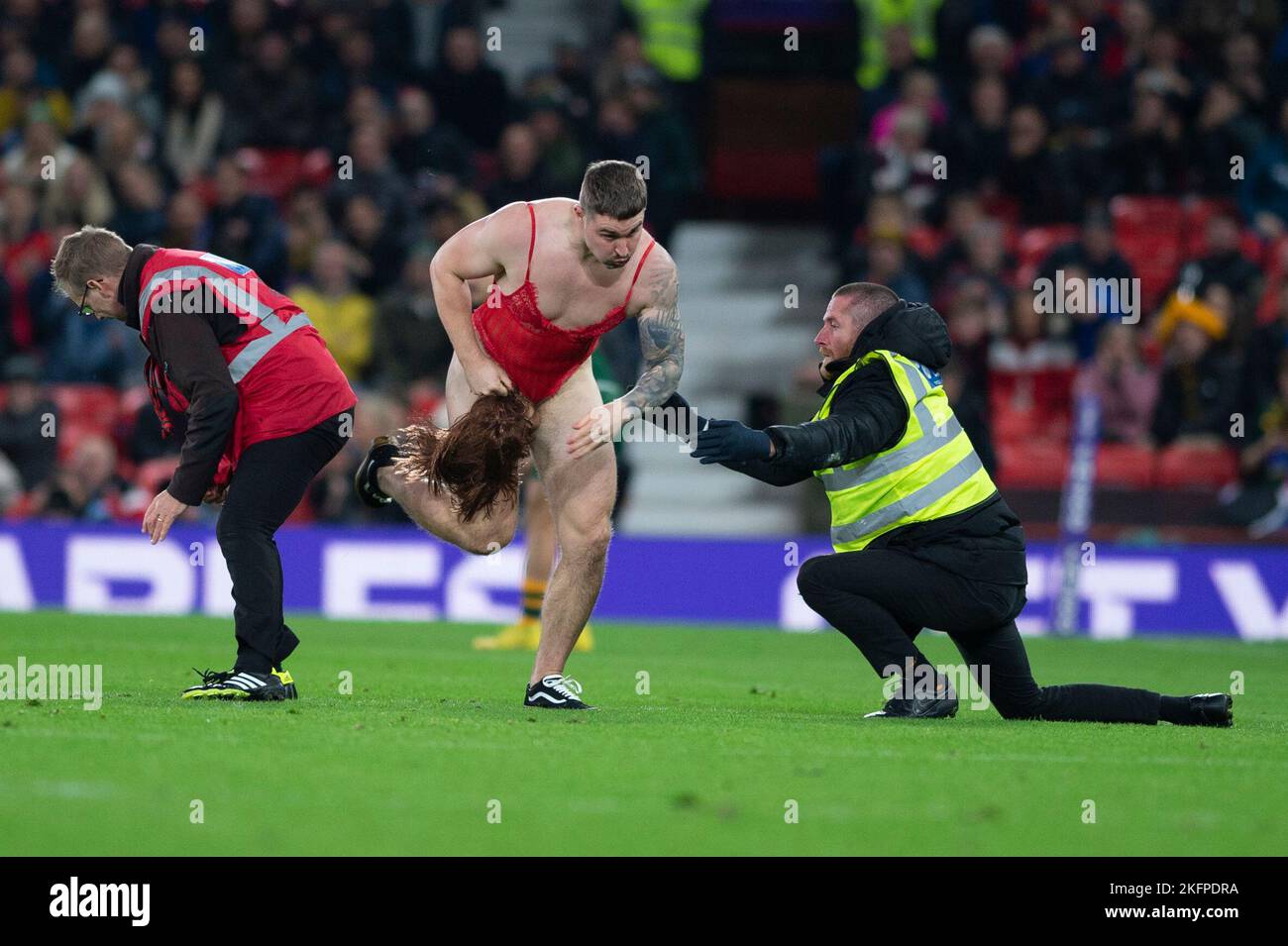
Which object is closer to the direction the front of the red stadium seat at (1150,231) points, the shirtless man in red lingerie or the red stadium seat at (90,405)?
the shirtless man in red lingerie

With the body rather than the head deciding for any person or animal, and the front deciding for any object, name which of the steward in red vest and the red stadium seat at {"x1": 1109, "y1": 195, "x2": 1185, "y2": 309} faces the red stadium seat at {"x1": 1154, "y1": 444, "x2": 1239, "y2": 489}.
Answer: the red stadium seat at {"x1": 1109, "y1": 195, "x2": 1185, "y2": 309}

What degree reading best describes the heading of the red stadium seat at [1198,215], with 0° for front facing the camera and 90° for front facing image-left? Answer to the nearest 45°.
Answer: approximately 0°

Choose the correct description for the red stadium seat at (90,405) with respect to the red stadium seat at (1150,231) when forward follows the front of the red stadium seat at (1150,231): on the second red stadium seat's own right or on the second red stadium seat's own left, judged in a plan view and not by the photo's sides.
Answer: on the second red stadium seat's own right

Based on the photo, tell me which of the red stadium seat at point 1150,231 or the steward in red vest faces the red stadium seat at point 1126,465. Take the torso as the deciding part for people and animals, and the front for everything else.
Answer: the red stadium seat at point 1150,231

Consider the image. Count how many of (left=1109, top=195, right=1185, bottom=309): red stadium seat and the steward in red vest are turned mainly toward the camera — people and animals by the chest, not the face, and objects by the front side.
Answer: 1

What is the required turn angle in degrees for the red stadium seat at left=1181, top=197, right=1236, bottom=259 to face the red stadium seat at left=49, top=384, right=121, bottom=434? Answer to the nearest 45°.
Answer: approximately 90° to its right

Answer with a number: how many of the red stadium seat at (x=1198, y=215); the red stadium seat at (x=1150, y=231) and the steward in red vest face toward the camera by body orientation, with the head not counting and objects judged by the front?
2

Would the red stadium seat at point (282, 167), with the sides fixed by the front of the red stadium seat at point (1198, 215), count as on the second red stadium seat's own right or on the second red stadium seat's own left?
on the second red stadium seat's own right

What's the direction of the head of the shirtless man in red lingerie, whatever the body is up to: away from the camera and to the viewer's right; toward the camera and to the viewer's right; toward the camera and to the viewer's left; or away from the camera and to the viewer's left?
toward the camera and to the viewer's right
